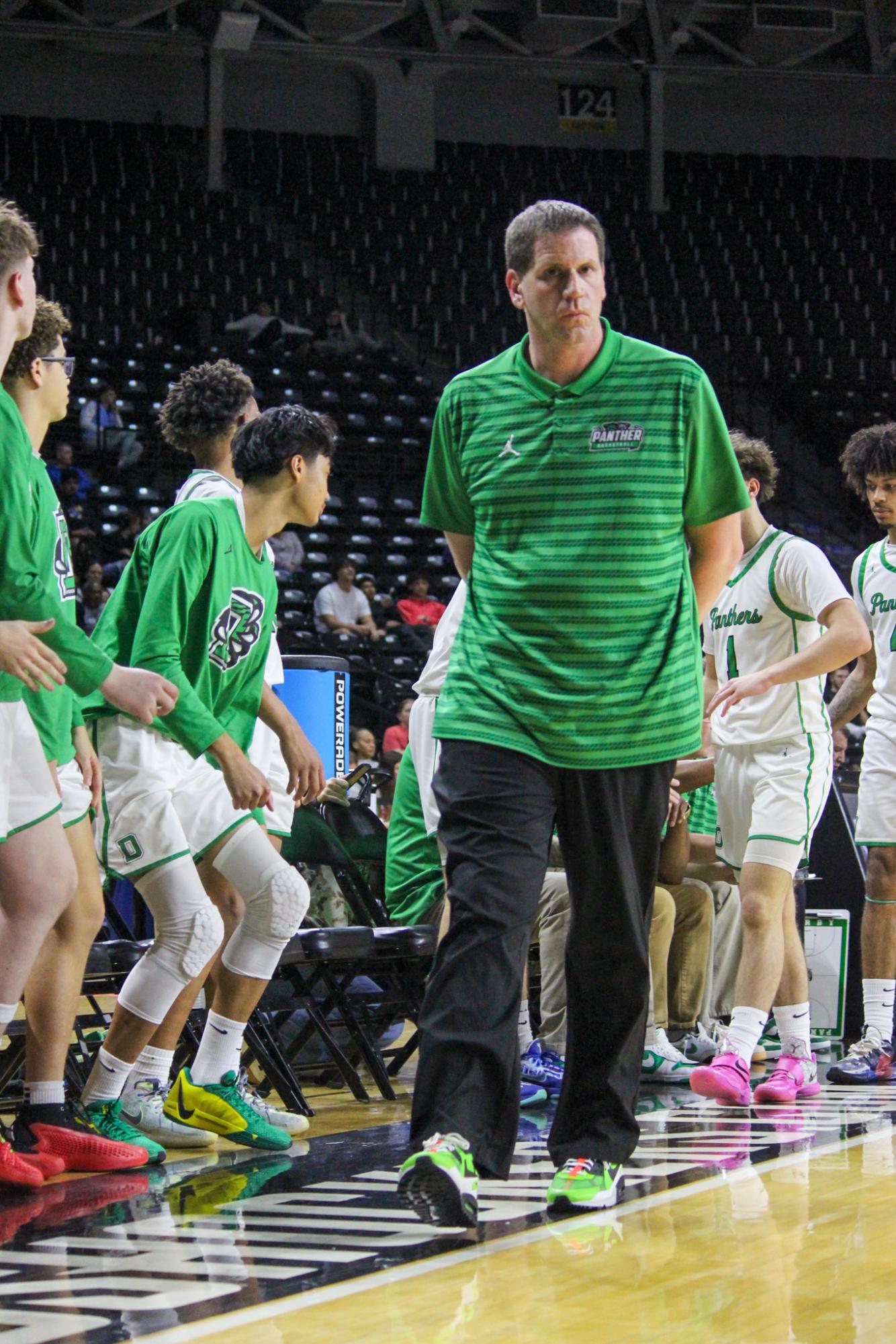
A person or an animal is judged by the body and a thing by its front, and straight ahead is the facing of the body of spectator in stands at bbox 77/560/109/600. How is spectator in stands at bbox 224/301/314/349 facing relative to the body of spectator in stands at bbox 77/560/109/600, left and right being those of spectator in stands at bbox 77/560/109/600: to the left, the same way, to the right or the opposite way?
the same way

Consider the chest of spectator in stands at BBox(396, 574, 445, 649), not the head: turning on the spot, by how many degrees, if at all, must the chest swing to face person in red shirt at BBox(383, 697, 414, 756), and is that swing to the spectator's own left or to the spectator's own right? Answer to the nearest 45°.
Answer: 0° — they already face them

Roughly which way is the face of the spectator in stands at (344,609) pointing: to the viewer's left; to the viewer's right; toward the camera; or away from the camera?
toward the camera

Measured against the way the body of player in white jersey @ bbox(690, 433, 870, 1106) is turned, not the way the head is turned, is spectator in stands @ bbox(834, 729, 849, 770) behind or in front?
behind

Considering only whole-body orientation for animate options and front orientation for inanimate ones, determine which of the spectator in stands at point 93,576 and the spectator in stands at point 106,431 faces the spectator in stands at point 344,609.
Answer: the spectator in stands at point 106,431

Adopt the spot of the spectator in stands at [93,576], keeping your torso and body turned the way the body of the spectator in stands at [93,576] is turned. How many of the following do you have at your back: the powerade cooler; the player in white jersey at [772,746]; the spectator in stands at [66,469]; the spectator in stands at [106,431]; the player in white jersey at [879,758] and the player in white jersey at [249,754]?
2

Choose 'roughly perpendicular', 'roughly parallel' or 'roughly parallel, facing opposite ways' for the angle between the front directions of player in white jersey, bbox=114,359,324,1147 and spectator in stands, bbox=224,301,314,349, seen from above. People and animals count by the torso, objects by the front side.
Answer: roughly perpendicular

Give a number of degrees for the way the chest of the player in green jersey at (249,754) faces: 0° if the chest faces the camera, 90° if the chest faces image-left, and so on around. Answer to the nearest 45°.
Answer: approximately 270°

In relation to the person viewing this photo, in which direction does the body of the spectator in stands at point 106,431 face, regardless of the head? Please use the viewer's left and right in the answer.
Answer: facing the viewer and to the right of the viewer

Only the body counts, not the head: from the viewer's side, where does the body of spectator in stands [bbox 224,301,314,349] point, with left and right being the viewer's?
facing the viewer

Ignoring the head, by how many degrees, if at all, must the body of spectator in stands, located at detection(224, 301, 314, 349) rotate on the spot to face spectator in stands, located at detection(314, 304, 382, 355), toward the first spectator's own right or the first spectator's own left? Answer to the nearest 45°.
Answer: approximately 135° to the first spectator's own left

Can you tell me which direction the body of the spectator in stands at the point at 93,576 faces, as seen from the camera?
toward the camera

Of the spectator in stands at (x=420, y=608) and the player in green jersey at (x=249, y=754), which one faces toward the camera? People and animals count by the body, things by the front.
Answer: the spectator in stands

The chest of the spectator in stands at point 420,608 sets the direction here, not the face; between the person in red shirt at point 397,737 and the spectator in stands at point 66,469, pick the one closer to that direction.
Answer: the person in red shirt

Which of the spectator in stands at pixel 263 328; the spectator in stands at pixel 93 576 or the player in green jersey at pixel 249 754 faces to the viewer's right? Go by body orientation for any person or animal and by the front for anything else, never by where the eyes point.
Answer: the player in green jersey

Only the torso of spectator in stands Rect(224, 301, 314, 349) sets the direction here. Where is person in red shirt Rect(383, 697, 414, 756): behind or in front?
in front
